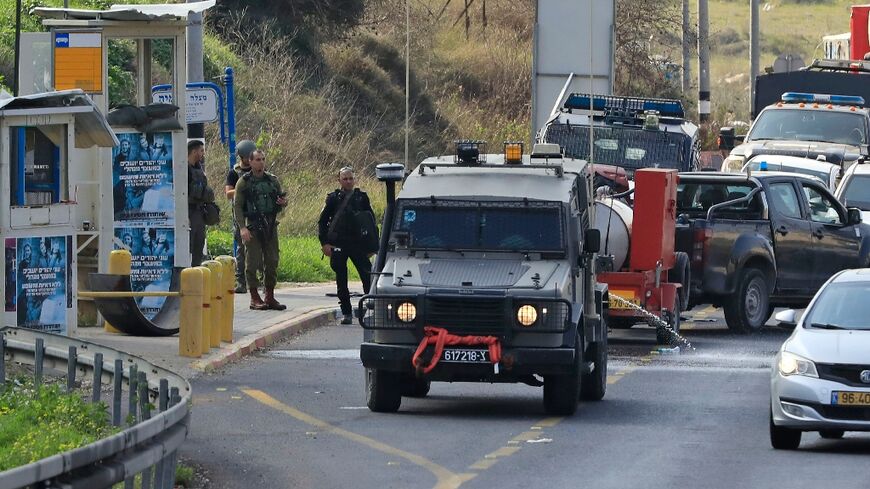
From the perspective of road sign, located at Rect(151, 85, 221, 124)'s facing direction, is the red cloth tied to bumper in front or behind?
in front

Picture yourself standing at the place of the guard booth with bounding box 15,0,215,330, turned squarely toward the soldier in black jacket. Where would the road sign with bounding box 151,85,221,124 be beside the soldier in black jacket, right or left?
left

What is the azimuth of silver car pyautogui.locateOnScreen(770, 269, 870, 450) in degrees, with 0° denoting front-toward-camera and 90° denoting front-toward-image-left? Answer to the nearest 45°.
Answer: approximately 0°

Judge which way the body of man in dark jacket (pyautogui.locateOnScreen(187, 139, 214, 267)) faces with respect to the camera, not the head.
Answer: to the viewer's right

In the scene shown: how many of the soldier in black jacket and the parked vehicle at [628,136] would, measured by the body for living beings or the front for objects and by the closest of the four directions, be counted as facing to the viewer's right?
0

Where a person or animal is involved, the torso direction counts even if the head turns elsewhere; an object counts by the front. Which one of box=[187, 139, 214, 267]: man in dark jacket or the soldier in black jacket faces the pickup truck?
the man in dark jacket

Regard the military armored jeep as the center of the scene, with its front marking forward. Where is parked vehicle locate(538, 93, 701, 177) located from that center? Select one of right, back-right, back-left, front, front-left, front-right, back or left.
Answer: back

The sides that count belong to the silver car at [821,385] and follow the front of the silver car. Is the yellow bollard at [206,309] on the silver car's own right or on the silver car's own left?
on the silver car's own right

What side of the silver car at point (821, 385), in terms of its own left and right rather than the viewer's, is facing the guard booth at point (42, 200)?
right
